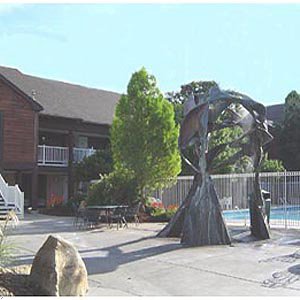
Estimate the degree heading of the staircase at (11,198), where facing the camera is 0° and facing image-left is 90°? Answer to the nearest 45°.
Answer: approximately 315°

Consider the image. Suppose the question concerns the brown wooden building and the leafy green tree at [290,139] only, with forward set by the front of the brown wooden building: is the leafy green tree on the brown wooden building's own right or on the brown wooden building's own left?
on the brown wooden building's own left

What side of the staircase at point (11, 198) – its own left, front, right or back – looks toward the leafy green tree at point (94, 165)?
left

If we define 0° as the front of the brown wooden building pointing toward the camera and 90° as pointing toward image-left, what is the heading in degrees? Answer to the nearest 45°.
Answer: approximately 315°

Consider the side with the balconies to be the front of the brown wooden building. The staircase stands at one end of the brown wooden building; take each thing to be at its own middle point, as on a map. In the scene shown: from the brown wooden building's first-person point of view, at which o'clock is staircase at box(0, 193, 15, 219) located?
The staircase is roughly at 2 o'clock from the brown wooden building.

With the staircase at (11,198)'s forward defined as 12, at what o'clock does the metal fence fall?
The metal fence is roughly at 11 o'clock from the staircase.
